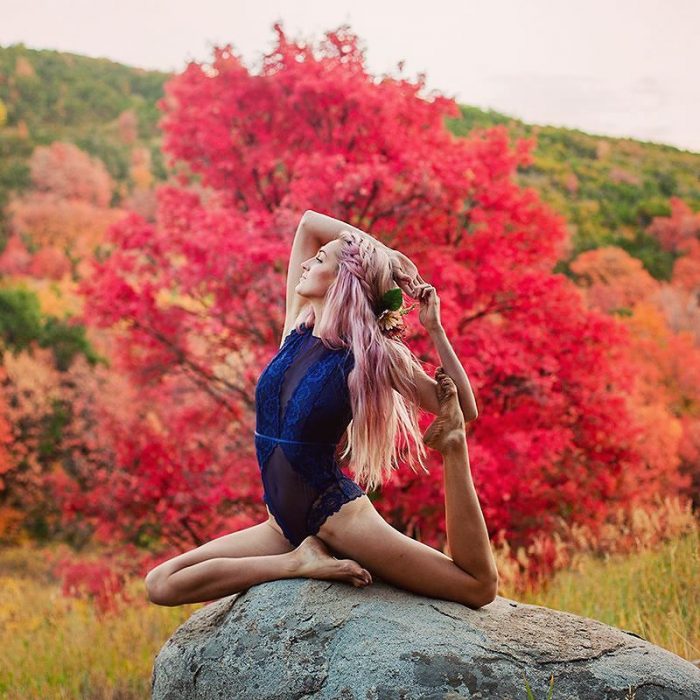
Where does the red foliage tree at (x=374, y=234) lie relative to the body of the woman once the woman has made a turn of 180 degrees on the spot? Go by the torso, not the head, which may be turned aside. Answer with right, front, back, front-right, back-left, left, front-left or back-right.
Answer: front-left

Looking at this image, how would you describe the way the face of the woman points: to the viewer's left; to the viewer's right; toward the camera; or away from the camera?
to the viewer's left
